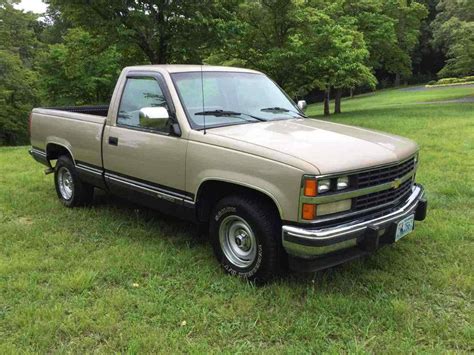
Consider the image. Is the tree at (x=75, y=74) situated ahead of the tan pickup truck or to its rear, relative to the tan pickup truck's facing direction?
to the rear

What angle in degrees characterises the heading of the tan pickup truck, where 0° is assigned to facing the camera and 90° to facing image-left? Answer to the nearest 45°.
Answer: approximately 315°

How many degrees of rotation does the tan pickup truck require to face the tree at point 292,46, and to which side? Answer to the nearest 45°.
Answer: approximately 135° to its left

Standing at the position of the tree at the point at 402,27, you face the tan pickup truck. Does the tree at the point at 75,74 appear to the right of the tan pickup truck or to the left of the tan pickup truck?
right

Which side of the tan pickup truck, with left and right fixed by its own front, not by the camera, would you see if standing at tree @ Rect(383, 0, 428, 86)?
left

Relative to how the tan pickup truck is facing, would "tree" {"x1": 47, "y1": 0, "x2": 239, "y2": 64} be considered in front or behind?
behind
